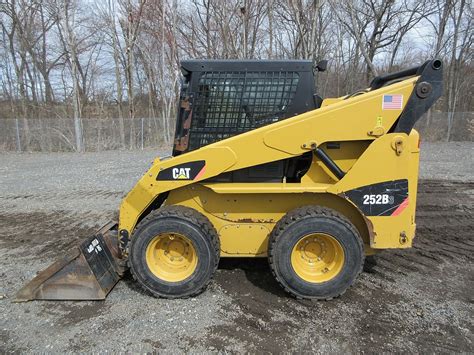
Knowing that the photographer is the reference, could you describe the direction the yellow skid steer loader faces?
facing to the left of the viewer

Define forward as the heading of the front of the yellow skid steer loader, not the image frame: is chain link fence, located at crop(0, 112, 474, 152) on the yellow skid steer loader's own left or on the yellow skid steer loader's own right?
on the yellow skid steer loader's own right
